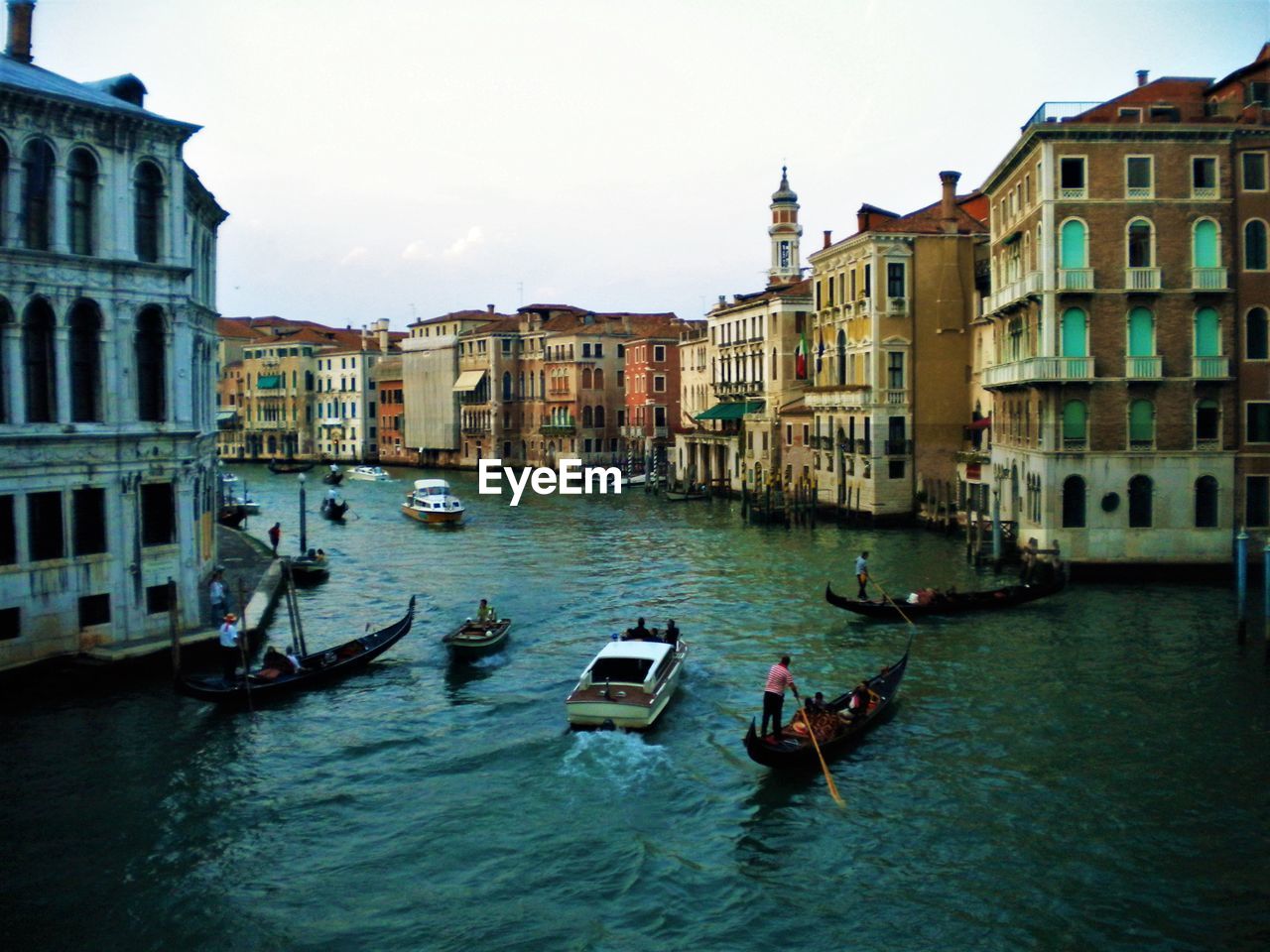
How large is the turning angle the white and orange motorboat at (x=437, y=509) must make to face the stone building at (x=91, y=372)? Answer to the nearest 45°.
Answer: approximately 45° to its right

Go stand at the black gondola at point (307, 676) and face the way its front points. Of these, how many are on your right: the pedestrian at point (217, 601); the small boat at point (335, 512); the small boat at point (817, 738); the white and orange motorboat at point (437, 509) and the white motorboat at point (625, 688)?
2

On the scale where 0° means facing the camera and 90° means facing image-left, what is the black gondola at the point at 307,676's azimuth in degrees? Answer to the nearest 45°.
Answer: approximately 225°

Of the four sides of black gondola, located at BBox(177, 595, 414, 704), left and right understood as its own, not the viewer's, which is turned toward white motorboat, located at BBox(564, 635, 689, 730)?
right

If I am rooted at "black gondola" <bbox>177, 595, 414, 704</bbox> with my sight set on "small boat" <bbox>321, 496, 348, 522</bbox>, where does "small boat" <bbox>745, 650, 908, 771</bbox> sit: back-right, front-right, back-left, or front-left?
back-right

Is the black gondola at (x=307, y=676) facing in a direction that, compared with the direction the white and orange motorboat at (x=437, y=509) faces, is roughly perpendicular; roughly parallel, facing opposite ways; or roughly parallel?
roughly perpendicular

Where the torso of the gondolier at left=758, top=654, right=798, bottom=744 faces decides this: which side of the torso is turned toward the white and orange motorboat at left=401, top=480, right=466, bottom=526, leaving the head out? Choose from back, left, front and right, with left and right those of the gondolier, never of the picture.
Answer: left

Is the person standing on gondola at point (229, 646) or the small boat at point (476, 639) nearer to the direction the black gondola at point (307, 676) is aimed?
the small boat

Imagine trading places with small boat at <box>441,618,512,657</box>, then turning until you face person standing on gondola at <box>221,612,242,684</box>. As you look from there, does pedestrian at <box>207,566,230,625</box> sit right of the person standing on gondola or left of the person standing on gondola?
right

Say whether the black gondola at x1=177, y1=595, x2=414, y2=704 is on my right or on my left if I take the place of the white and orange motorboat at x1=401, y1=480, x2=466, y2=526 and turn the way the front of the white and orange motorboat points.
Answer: on my right

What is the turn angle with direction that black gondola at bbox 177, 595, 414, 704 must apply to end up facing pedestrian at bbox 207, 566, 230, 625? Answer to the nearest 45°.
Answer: approximately 90° to its left
